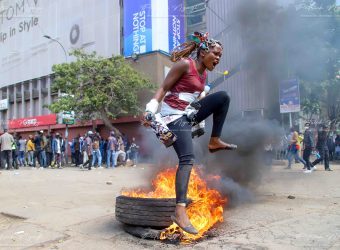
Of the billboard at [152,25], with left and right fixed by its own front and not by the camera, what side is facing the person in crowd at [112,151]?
front

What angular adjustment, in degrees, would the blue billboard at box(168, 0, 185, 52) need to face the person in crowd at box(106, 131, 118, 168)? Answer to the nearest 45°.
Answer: approximately 45° to its right

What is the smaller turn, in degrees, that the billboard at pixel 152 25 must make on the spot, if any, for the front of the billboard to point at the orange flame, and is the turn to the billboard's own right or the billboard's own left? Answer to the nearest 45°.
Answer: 0° — it already faces it

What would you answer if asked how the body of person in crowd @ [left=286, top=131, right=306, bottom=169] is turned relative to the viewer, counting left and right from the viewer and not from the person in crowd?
facing to the left of the viewer

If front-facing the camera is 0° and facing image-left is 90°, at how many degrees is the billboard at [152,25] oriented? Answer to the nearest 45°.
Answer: approximately 0°
